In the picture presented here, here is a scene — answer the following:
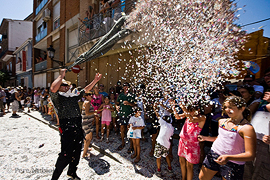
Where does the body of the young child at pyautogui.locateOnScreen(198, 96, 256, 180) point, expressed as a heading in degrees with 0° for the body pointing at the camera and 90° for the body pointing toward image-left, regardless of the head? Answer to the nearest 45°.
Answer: approximately 45°

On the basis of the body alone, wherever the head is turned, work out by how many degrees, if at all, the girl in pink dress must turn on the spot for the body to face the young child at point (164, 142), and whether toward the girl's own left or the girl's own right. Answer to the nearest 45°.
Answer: approximately 90° to the girl's own right

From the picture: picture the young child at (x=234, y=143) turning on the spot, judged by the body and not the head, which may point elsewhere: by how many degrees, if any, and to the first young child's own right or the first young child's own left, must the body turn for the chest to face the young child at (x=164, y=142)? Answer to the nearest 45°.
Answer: approximately 45° to the first young child's own right

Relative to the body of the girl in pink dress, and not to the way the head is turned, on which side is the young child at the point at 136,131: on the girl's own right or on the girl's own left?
on the girl's own right

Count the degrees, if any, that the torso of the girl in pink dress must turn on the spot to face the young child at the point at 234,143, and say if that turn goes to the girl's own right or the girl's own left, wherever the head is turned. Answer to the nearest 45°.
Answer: approximately 90° to the girl's own left

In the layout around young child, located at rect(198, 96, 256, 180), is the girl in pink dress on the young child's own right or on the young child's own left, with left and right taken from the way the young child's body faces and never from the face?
on the young child's own right
